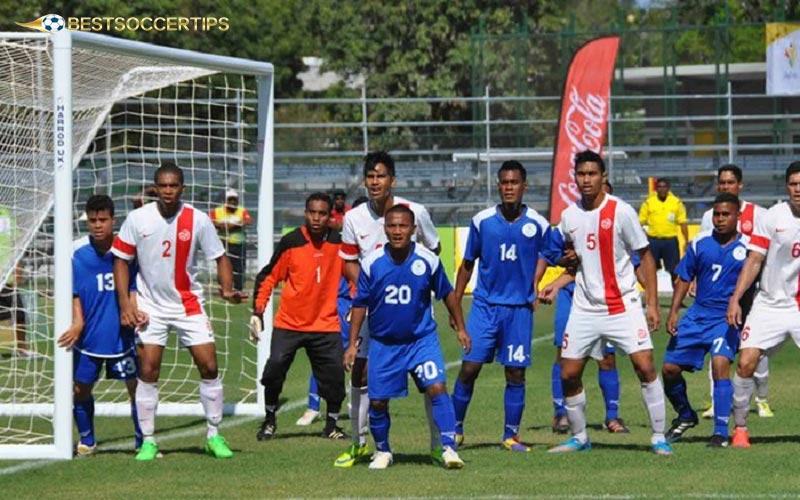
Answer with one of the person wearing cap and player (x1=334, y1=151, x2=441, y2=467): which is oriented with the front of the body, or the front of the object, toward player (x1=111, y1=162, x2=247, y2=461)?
the person wearing cap

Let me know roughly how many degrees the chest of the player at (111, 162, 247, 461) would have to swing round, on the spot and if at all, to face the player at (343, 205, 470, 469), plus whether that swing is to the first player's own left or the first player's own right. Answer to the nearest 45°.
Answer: approximately 45° to the first player's own left

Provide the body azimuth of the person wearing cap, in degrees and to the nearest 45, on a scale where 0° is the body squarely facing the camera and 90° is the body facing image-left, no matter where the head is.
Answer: approximately 0°

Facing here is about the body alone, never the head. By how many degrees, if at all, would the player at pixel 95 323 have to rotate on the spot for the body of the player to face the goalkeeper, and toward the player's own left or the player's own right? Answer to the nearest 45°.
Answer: approximately 90° to the player's own left

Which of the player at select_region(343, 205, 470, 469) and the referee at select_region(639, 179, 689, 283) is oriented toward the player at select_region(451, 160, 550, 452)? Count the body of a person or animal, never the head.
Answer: the referee

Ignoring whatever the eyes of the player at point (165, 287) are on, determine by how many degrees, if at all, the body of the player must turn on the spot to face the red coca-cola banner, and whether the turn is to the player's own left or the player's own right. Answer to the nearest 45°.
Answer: approximately 135° to the player's own left

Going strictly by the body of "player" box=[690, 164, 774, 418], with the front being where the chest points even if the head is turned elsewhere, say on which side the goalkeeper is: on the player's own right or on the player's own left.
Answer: on the player's own right
